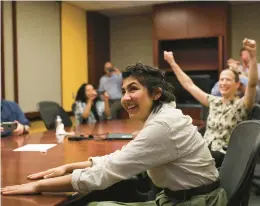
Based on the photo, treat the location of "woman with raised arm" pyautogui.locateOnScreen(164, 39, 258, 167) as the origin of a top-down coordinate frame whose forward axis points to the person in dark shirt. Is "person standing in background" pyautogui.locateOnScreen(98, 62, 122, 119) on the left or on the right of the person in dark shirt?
right

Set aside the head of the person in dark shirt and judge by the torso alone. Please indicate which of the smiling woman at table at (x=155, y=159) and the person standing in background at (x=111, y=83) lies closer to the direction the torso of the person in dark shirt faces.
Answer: the smiling woman at table

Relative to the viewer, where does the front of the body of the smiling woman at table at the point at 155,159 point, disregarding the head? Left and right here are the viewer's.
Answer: facing to the left of the viewer

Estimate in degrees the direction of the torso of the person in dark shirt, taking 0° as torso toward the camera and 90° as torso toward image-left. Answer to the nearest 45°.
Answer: approximately 0°

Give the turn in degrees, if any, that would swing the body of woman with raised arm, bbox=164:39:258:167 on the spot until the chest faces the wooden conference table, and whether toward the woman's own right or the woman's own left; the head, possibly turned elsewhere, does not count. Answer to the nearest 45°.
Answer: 0° — they already face it

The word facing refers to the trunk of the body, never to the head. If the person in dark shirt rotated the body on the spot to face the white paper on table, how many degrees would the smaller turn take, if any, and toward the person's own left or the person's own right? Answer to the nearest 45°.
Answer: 0° — they already face it

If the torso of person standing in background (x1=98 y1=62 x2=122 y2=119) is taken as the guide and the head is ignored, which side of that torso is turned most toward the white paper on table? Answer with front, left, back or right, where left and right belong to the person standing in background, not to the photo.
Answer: front

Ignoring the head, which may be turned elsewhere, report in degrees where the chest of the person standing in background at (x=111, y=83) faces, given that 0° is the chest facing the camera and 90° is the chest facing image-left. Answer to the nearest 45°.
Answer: approximately 0°

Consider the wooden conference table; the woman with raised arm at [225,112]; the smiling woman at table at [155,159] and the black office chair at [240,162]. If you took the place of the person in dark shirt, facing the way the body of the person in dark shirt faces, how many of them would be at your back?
0

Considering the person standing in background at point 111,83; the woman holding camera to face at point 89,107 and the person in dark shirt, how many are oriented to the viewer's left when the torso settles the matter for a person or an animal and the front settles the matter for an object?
0

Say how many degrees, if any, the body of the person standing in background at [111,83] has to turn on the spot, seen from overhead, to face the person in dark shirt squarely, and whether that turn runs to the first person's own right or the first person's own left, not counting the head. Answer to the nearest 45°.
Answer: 0° — they already face them

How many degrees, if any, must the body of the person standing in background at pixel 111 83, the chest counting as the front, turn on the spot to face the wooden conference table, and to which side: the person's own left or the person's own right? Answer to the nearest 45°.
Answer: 0° — they already face it

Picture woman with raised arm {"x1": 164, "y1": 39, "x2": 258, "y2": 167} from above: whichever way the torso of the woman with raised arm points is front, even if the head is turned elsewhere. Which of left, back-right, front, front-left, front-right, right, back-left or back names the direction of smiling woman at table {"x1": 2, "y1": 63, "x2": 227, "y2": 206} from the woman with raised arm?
front-left

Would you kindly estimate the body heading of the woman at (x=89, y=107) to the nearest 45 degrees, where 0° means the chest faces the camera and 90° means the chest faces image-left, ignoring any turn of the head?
approximately 315°

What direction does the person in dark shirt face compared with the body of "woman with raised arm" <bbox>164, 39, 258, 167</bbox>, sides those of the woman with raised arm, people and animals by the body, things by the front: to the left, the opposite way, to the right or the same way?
to the left

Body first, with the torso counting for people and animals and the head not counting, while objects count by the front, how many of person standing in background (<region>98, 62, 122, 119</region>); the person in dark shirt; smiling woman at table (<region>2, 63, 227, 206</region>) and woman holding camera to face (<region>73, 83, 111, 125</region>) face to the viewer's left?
1
